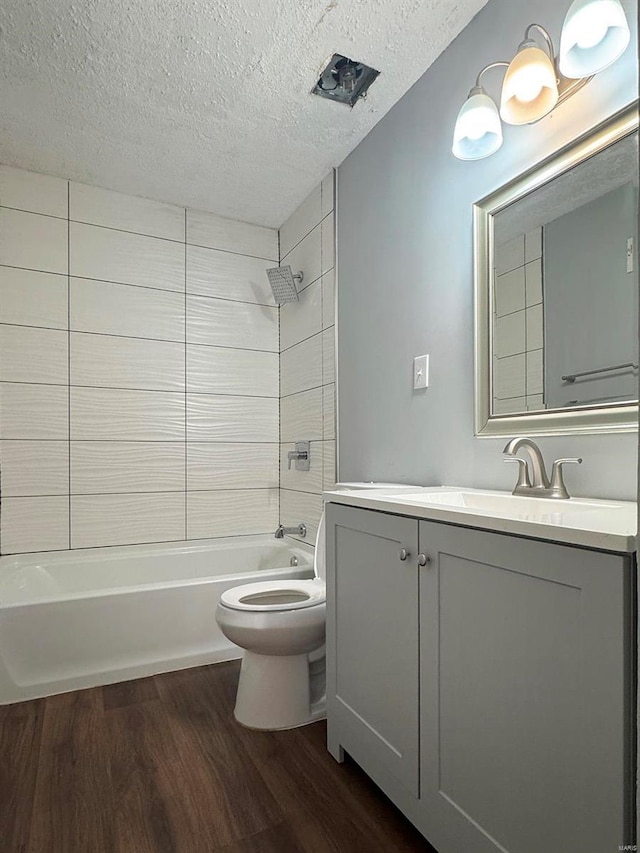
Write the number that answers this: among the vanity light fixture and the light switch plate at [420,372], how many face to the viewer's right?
0

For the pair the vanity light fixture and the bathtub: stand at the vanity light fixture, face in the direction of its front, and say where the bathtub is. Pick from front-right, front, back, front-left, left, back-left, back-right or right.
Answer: front-right

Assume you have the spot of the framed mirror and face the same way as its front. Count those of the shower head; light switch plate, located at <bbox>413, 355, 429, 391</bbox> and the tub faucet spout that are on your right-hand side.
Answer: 3

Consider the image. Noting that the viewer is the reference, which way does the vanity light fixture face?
facing the viewer and to the left of the viewer

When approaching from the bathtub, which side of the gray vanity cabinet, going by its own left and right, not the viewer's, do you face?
right

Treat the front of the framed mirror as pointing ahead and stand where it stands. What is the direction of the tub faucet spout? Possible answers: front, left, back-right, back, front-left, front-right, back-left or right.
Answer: right

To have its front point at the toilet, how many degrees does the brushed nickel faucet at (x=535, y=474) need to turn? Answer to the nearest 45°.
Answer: approximately 45° to its right

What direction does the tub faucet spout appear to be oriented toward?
to the viewer's left

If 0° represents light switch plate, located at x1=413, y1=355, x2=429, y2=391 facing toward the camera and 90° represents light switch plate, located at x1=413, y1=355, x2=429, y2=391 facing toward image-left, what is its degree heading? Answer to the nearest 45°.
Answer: approximately 45°

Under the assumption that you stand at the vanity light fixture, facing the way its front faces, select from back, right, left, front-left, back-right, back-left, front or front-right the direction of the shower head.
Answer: right
